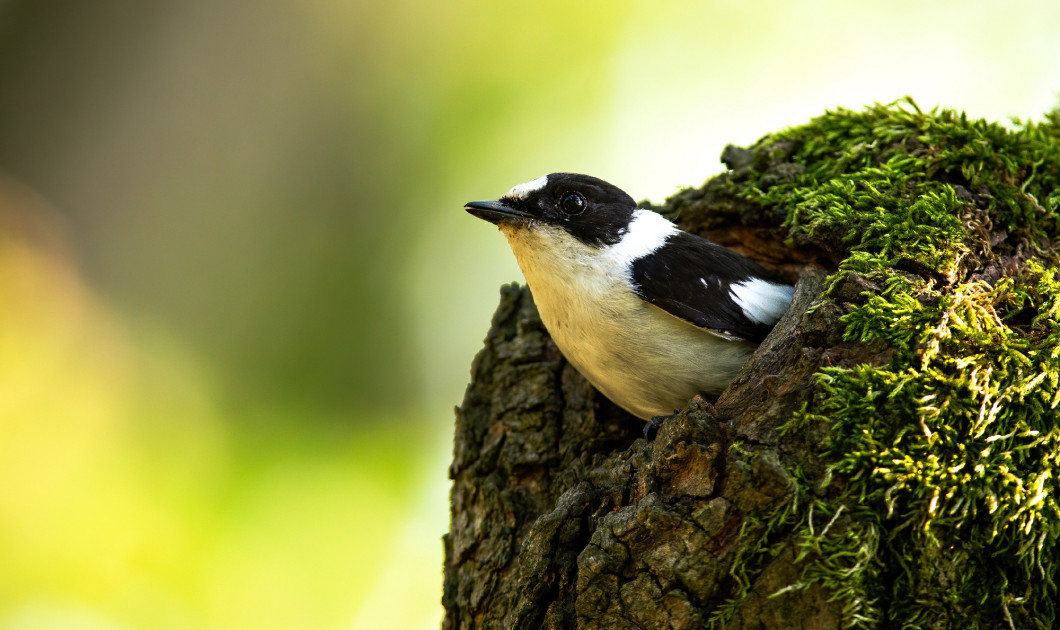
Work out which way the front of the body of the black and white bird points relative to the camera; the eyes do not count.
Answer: to the viewer's left
